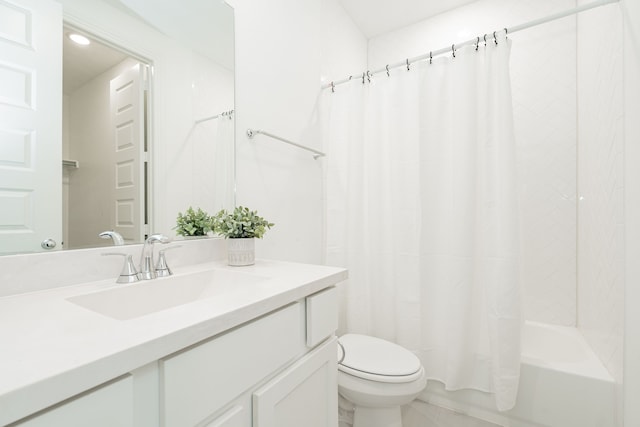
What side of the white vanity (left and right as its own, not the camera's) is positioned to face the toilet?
left

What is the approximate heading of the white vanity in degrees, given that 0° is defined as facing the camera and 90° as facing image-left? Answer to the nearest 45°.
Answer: approximately 315°

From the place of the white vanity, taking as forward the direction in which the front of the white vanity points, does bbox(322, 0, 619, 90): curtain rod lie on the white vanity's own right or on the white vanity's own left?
on the white vanity's own left

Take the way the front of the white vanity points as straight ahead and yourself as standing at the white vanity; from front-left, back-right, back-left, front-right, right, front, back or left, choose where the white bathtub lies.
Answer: front-left

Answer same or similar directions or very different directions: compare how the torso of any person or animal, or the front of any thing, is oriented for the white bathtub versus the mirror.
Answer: very different directions

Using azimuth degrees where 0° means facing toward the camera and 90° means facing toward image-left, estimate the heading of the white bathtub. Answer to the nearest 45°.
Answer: approximately 45°

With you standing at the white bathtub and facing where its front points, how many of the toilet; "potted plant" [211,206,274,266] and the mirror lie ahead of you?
3

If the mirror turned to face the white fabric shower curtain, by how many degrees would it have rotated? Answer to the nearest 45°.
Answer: approximately 45° to its left
